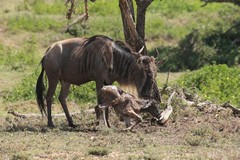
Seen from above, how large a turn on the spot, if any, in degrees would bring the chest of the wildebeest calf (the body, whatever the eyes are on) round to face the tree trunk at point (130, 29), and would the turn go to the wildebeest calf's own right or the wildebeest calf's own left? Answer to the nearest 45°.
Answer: approximately 90° to the wildebeest calf's own left

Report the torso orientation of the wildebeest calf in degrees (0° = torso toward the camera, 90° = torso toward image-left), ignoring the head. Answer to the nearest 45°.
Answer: approximately 270°

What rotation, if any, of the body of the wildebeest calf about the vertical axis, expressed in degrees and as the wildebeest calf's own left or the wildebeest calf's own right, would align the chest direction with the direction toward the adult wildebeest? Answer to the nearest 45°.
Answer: approximately 135° to the wildebeest calf's own left

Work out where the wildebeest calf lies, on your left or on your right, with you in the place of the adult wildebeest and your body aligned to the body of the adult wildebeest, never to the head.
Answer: on your right

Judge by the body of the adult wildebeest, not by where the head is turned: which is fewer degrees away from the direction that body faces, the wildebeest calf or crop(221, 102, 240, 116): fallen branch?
the fallen branch

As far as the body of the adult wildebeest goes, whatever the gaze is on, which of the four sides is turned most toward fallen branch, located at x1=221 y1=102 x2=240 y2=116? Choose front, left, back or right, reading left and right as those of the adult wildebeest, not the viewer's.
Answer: front

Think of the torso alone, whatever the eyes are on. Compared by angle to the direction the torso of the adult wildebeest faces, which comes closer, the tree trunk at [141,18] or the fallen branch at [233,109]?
the fallen branch

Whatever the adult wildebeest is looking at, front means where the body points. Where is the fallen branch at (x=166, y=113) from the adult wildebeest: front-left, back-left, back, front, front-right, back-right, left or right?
front

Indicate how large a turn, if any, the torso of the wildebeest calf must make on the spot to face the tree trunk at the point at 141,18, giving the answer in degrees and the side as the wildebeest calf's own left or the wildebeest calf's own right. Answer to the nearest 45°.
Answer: approximately 90° to the wildebeest calf's own left

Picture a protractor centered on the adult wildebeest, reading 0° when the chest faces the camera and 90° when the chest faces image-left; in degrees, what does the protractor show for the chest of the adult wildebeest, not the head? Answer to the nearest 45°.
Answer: approximately 270°
